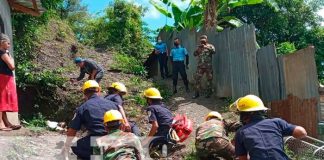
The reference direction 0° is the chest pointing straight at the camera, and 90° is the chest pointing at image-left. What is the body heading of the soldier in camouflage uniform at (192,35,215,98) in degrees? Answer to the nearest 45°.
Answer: approximately 0°

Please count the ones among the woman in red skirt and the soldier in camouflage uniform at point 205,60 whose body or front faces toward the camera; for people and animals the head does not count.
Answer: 1

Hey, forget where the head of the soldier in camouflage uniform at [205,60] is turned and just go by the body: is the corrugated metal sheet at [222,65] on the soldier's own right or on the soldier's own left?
on the soldier's own left

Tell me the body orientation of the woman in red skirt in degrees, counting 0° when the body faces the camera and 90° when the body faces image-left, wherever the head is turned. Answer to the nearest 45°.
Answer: approximately 270°

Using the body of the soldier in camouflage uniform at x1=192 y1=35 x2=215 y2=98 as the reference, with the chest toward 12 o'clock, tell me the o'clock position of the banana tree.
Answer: The banana tree is roughly at 6 o'clock from the soldier in camouflage uniform.

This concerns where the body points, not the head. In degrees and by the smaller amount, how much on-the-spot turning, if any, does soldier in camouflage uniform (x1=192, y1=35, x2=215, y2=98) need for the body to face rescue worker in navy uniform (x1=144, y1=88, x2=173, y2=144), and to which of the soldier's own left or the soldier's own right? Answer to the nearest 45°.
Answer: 0° — they already face them

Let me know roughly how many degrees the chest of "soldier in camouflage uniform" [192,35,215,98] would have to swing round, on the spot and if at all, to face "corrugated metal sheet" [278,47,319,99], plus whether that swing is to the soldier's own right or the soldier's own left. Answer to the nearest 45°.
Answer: approximately 45° to the soldier's own left

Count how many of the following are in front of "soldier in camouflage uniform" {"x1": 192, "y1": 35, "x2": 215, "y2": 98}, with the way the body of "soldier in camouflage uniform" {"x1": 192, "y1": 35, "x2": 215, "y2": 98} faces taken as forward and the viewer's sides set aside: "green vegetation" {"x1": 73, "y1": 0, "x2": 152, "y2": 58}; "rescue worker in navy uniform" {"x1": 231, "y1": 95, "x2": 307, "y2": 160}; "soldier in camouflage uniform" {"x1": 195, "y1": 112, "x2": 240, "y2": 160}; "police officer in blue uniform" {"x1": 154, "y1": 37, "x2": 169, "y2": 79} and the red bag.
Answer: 3
